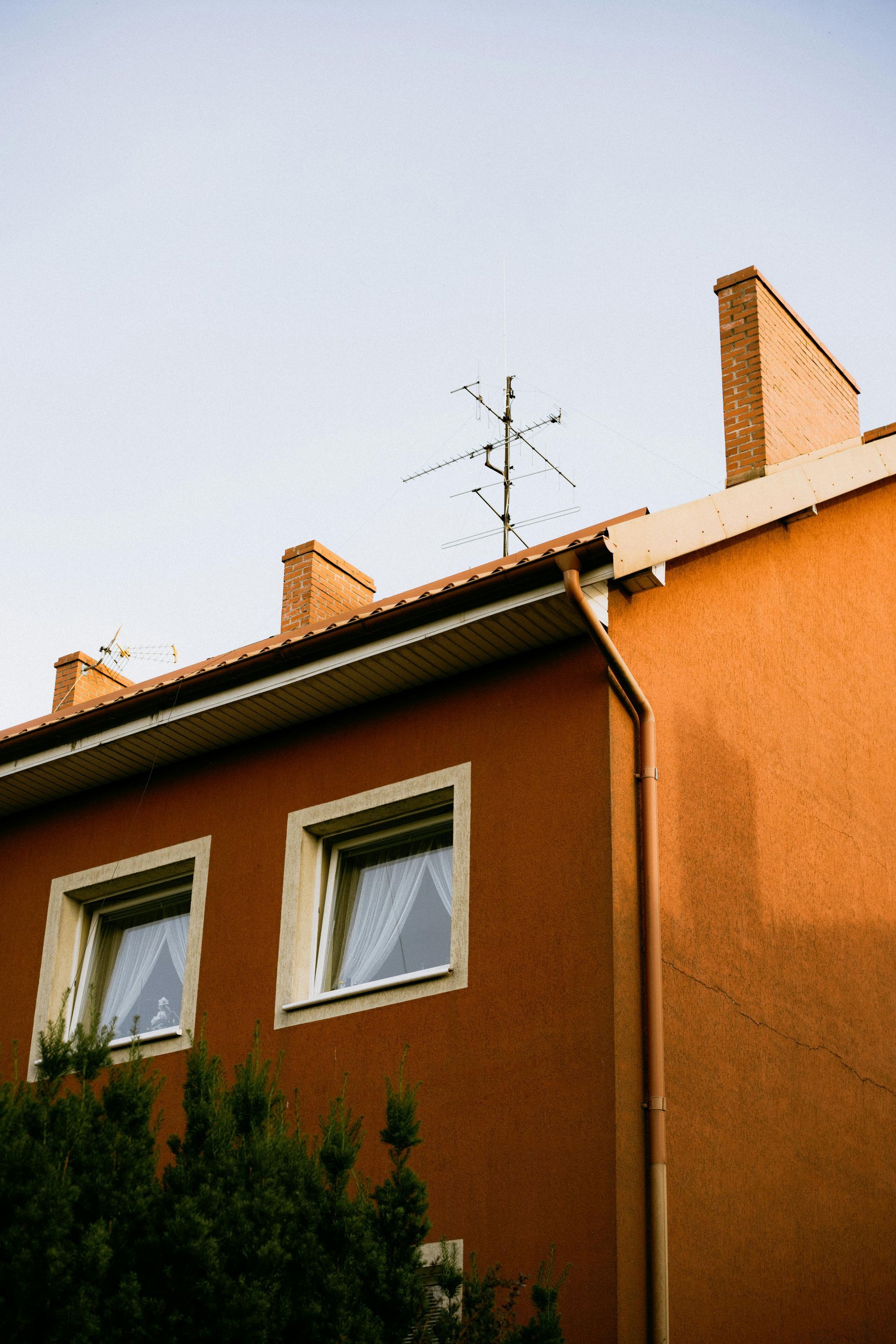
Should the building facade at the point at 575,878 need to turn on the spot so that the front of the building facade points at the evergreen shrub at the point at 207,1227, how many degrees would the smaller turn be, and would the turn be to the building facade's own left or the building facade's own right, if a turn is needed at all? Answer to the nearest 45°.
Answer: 0° — it already faces it

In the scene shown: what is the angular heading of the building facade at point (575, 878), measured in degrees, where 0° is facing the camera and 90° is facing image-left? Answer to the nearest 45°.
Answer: approximately 45°
